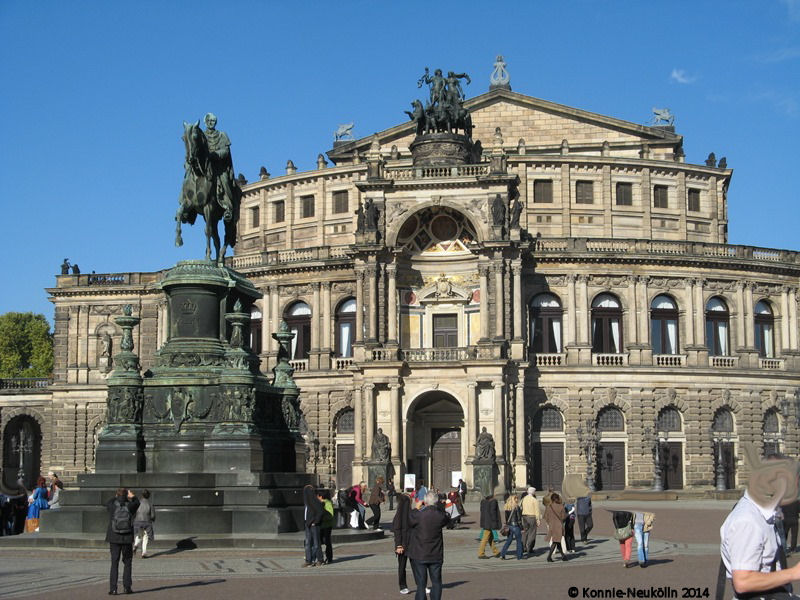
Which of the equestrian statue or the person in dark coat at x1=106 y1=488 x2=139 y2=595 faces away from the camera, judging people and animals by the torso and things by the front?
the person in dark coat

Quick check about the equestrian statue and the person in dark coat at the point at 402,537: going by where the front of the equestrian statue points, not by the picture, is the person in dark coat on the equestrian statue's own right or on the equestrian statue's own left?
on the equestrian statue's own left

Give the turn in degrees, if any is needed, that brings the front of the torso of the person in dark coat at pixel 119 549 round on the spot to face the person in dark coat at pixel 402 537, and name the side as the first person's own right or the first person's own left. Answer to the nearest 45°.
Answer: approximately 90° to the first person's own right

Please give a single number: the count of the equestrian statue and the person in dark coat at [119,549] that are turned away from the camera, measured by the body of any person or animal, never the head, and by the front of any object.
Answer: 1

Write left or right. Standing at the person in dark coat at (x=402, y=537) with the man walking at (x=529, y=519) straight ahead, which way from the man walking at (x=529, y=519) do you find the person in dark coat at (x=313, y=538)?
left

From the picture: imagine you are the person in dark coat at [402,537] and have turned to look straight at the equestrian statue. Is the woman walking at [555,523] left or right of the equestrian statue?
right

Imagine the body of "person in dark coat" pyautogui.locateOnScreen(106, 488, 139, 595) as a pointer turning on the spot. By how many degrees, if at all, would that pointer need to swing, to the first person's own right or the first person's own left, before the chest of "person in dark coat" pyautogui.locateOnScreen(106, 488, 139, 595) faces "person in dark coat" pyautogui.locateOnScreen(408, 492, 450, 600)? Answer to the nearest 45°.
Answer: approximately 135° to the first person's own right

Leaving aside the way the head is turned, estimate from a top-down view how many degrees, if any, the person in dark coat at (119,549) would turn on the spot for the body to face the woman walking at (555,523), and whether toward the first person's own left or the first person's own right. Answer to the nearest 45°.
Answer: approximately 45° to the first person's own right

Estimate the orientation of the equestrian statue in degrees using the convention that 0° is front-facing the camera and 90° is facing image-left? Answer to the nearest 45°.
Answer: approximately 45°

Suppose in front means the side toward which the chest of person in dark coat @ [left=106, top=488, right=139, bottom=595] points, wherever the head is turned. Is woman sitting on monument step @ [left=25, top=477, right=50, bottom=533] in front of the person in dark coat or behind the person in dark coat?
in front

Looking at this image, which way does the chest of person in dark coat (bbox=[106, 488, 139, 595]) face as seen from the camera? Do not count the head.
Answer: away from the camera

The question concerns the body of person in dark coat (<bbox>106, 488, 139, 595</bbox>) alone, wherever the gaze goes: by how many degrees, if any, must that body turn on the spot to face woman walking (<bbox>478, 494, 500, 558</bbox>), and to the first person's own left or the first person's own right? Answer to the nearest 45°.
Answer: approximately 45° to the first person's own right

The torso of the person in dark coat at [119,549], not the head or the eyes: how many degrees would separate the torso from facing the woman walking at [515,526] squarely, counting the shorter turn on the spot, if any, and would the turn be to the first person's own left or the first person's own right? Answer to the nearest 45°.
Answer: approximately 45° to the first person's own right
